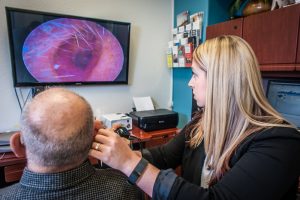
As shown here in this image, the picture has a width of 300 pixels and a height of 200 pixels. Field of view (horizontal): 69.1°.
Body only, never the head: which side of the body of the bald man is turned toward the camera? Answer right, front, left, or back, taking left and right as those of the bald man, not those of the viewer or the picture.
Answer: back

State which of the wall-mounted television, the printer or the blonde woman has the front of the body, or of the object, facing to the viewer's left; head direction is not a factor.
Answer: the blonde woman

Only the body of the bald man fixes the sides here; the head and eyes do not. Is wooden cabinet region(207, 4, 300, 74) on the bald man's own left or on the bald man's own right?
on the bald man's own right

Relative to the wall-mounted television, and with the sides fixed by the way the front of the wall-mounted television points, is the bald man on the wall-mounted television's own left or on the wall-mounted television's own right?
on the wall-mounted television's own right

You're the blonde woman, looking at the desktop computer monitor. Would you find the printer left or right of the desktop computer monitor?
left

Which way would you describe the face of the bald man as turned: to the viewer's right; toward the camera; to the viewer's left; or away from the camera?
away from the camera

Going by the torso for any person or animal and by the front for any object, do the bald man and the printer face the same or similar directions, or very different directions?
very different directions

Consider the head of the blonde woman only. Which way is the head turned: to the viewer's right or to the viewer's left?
to the viewer's left

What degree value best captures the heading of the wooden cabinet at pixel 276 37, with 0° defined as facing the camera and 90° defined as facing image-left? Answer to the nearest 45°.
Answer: approximately 45°

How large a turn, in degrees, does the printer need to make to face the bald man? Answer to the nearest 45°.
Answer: approximately 45° to its right

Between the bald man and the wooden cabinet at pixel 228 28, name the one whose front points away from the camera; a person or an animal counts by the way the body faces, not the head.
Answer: the bald man

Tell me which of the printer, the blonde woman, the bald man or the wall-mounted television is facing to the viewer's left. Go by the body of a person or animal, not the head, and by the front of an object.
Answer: the blonde woman

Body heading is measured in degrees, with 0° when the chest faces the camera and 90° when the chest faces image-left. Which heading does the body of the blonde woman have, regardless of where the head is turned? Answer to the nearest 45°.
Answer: approximately 90°

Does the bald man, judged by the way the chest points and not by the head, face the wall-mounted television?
yes
